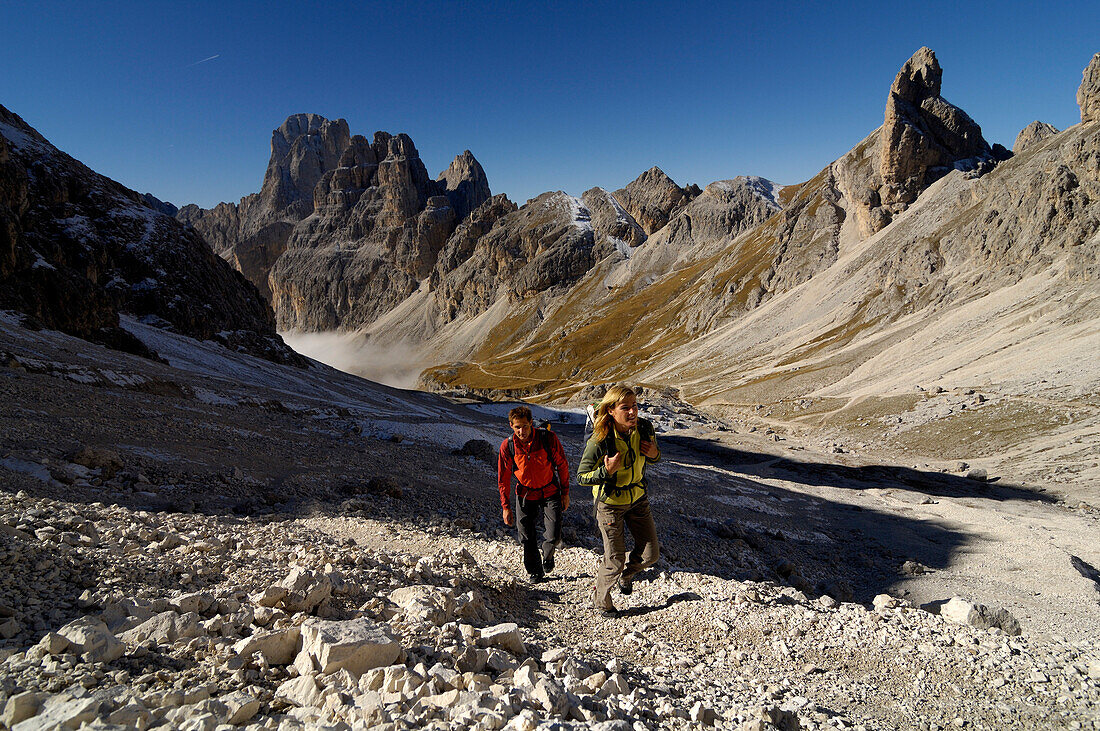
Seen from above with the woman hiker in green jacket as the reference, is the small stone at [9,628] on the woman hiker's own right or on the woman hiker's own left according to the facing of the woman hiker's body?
on the woman hiker's own right

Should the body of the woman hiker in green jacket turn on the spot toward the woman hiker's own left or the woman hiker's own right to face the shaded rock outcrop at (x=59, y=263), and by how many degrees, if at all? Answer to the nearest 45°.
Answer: approximately 180°

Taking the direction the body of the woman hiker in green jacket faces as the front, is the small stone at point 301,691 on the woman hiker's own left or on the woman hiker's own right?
on the woman hiker's own right

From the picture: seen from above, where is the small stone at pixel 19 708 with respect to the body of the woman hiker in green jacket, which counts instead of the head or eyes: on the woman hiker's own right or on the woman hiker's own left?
on the woman hiker's own right

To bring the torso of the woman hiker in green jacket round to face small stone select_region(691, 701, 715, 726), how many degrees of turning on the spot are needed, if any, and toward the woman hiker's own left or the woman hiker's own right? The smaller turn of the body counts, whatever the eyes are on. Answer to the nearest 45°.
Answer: approximately 45° to the woman hiker's own right

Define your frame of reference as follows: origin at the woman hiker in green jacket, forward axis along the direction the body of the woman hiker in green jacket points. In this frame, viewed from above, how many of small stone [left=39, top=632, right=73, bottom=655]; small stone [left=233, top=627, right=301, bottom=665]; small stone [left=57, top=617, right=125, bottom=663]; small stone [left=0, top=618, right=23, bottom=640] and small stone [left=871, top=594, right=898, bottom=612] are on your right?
4

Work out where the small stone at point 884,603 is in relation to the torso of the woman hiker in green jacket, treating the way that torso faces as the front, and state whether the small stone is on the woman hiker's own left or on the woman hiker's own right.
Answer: on the woman hiker's own left

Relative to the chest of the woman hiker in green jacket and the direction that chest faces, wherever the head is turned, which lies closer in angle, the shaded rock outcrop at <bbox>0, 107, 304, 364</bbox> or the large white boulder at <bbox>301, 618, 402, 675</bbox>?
the large white boulder

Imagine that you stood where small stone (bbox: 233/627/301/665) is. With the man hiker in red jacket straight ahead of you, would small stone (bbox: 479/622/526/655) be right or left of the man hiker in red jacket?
right

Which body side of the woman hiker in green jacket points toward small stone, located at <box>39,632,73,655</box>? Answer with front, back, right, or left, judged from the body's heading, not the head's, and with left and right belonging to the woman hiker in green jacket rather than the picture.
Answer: right

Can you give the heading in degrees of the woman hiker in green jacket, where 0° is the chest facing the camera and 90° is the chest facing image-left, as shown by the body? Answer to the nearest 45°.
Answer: approximately 315°

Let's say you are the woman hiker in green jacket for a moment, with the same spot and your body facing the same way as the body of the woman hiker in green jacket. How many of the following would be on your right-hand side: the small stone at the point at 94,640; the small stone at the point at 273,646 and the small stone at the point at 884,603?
2

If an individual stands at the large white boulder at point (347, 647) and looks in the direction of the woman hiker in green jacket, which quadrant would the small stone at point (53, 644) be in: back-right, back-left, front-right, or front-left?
back-left

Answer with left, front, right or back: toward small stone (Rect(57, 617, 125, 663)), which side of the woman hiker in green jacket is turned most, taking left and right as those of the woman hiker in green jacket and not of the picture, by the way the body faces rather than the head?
right
